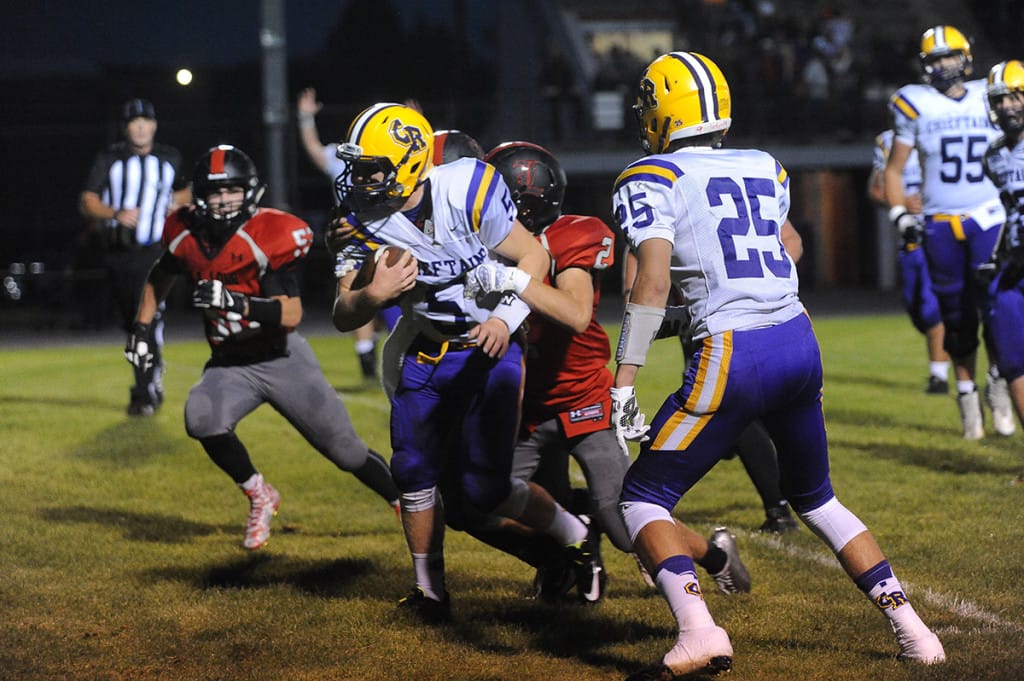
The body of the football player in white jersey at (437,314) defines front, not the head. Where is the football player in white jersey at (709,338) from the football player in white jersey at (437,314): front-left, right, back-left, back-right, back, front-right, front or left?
left

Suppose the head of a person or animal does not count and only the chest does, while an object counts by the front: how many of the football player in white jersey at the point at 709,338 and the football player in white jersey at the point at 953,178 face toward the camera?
1

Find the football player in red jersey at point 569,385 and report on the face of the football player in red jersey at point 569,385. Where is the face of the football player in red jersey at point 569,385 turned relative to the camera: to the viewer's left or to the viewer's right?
to the viewer's left

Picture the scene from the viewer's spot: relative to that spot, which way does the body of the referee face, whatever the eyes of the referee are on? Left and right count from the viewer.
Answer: facing the viewer

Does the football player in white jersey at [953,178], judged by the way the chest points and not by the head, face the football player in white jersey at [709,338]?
yes

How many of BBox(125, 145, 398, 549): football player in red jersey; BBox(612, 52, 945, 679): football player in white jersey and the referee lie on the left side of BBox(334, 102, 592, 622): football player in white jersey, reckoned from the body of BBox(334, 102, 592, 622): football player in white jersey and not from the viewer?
1

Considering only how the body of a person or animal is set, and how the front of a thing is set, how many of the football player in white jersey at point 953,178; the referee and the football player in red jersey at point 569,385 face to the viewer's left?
1

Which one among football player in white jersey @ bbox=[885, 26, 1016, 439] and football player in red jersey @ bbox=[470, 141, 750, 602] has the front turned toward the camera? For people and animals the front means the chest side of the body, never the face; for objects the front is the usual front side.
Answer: the football player in white jersey

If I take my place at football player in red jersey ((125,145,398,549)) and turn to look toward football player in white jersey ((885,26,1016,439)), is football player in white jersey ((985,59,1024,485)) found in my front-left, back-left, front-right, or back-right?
front-right

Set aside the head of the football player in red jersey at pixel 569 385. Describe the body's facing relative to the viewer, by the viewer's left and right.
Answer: facing to the left of the viewer

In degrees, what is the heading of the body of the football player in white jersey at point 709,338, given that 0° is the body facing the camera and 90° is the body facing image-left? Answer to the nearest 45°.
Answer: approximately 135°

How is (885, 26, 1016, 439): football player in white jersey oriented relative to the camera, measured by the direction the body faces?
toward the camera

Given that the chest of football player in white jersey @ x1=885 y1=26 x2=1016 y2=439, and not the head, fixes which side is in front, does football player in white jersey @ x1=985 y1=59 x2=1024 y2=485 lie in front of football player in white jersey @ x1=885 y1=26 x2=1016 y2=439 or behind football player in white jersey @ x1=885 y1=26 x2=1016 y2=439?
in front

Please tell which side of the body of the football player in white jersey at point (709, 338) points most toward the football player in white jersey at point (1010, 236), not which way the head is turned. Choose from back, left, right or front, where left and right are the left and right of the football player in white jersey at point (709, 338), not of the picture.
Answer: right

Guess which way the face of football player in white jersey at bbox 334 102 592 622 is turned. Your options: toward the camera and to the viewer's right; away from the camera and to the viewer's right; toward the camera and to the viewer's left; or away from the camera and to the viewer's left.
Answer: toward the camera and to the viewer's left

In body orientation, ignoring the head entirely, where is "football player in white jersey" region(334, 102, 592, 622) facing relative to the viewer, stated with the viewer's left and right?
facing the viewer and to the left of the viewer

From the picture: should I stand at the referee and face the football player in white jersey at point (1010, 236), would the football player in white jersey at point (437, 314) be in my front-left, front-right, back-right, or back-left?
front-right

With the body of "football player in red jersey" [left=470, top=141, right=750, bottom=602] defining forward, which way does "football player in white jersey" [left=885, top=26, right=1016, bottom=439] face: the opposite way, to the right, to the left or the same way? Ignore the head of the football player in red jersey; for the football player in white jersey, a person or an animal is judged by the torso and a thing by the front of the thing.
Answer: to the left

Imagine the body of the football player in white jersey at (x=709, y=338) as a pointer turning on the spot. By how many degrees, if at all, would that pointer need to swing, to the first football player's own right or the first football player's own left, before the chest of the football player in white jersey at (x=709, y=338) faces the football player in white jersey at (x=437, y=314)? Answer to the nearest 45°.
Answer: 0° — they already face them

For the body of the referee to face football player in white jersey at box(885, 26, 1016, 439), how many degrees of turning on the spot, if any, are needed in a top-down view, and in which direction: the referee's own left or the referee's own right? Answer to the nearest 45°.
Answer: approximately 45° to the referee's own left
